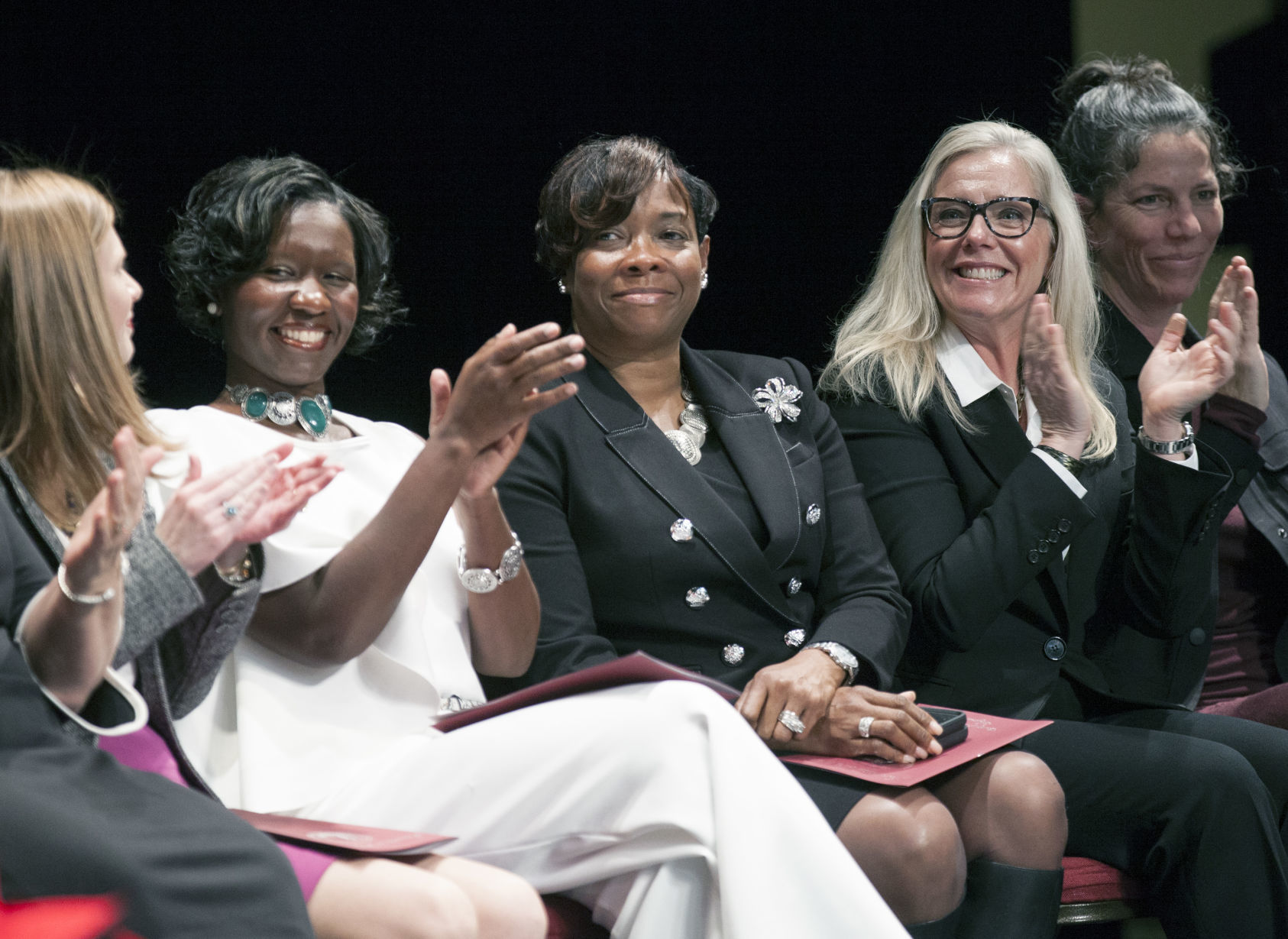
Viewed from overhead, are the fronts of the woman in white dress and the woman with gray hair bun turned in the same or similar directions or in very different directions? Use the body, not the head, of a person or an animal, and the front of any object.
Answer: same or similar directions

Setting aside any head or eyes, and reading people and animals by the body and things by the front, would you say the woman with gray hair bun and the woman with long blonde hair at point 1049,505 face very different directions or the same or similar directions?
same or similar directions

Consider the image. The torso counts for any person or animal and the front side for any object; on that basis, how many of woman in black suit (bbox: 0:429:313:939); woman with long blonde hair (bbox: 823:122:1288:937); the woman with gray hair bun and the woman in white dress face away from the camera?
0

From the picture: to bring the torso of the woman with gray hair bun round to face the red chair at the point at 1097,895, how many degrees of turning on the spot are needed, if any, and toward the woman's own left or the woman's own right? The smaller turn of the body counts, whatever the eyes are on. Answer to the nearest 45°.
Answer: approximately 45° to the woman's own right

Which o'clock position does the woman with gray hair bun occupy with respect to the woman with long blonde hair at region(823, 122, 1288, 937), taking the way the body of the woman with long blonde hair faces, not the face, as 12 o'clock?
The woman with gray hair bun is roughly at 8 o'clock from the woman with long blonde hair.

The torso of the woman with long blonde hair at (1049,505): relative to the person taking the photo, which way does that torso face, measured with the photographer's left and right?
facing the viewer and to the right of the viewer

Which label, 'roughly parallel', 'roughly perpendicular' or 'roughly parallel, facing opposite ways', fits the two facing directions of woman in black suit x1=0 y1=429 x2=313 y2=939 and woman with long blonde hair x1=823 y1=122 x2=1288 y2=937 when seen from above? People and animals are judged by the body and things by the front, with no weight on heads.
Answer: roughly perpendicular

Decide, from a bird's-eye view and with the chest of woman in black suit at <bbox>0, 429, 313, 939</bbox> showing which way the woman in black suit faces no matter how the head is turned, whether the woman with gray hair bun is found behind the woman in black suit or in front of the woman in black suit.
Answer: in front

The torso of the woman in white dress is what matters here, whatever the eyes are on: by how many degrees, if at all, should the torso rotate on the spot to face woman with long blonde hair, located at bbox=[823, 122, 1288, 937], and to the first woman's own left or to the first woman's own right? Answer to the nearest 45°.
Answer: approximately 90° to the first woman's own left

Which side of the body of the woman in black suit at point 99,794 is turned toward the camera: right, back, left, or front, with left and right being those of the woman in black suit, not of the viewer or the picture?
right

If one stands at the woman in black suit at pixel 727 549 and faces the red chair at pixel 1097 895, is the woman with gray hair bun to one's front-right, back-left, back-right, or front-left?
front-left
